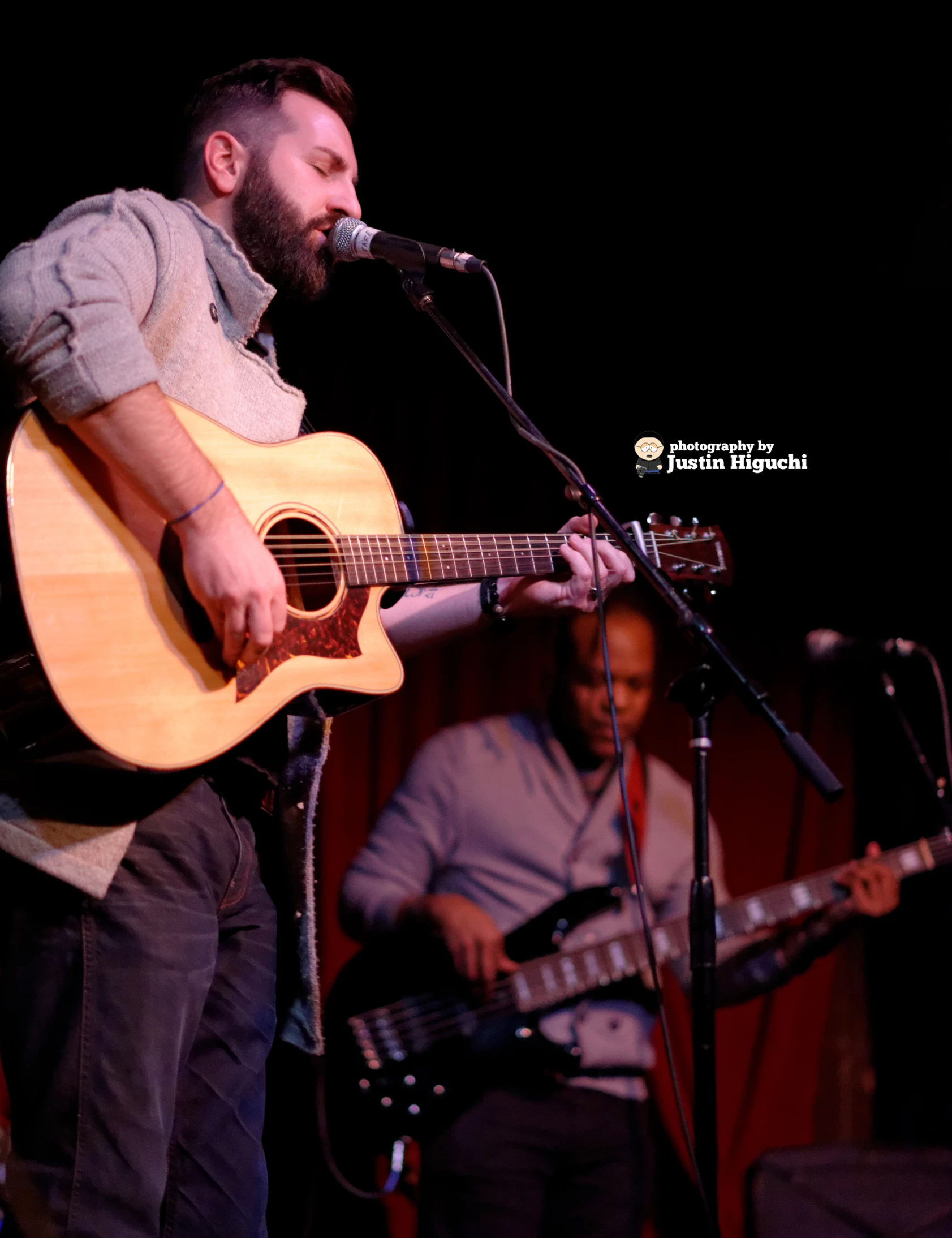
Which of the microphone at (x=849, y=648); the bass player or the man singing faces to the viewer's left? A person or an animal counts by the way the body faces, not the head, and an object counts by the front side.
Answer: the microphone

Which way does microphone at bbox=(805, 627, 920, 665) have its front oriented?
to the viewer's left

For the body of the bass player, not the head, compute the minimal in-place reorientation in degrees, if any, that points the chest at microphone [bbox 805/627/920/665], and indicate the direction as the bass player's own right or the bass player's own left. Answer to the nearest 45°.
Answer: approximately 45° to the bass player's own left

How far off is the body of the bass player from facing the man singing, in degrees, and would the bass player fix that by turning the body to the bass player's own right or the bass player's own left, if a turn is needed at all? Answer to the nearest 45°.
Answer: approximately 45° to the bass player's own right

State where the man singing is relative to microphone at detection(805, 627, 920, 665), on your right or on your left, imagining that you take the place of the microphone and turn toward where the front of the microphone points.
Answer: on your left

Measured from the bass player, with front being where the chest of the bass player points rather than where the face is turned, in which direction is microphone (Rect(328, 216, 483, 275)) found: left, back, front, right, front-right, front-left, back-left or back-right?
front-right

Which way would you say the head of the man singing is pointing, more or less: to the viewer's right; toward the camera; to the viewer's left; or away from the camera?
to the viewer's right

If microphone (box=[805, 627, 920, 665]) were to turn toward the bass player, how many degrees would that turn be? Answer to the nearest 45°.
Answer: approximately 45° to its left

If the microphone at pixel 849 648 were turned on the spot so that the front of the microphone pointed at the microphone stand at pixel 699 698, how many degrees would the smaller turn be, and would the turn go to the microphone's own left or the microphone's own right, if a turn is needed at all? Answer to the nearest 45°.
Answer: approximately 90° to the microphone's own left

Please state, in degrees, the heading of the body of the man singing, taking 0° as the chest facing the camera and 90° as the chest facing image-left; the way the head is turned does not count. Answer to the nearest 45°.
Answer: approximately 315°
